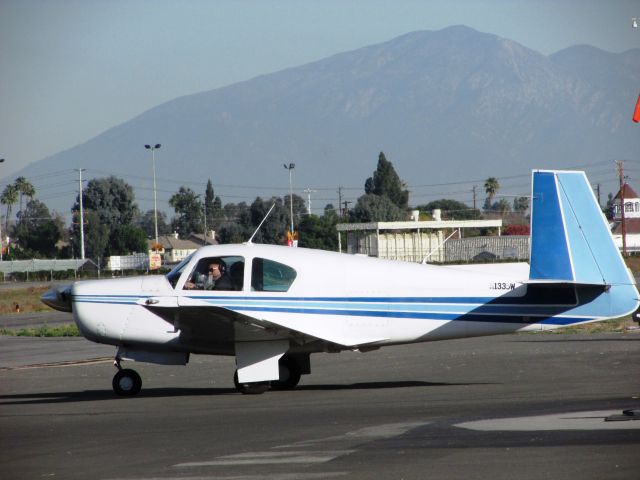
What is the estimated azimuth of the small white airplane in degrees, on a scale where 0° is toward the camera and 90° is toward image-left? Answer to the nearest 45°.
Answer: approximately 90°
